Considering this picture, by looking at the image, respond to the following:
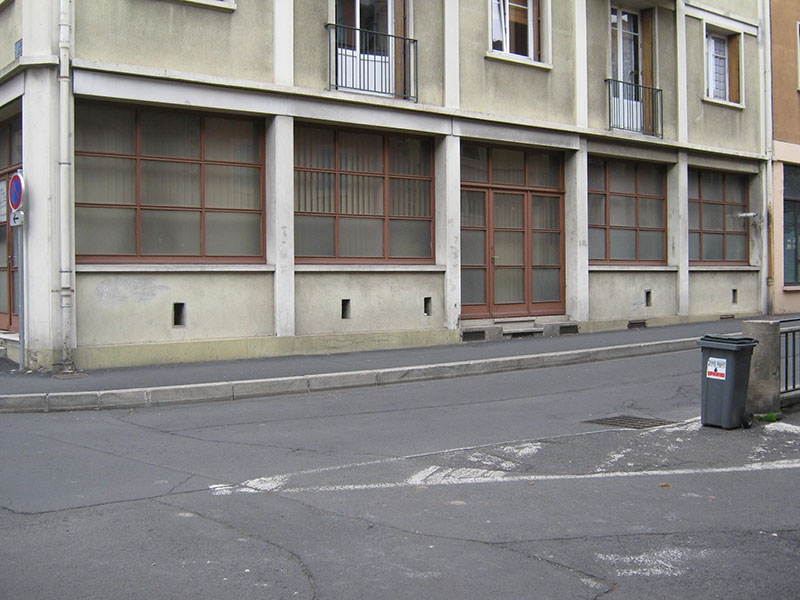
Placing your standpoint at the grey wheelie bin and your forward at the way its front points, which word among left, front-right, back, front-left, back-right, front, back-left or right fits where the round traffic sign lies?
front-right

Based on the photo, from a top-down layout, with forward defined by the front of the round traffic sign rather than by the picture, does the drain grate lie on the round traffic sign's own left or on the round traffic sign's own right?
on the round traffic sign's own left

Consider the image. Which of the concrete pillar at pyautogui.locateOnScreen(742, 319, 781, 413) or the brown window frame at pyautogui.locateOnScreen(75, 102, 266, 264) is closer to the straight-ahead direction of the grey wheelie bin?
the brown window frame

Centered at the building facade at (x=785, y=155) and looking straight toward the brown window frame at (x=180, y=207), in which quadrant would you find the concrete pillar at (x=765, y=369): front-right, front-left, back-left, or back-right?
front-left

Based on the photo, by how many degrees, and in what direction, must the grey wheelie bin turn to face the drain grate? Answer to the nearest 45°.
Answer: approximately 45° to its right

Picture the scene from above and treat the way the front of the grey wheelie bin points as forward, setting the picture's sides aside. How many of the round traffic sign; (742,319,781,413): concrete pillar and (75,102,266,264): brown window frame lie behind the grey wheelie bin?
1

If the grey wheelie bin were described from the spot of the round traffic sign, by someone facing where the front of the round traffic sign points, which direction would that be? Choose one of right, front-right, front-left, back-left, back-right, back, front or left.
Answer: left

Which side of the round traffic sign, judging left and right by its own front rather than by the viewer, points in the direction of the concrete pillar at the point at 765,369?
left

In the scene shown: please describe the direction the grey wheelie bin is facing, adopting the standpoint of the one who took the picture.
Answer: facing the viewer and to the left of the viewer

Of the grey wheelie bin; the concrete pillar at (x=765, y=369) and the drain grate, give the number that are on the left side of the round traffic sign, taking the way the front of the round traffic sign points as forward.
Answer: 3

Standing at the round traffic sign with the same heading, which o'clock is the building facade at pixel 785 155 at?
The building facade is roughly at 7 o'clock from the round traffic sign.

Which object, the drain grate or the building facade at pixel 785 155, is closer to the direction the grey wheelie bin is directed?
the drain grate

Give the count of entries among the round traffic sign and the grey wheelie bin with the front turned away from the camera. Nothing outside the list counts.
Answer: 0

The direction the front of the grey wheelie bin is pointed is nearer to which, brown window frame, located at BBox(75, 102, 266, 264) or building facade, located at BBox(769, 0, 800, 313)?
the brown window frame
